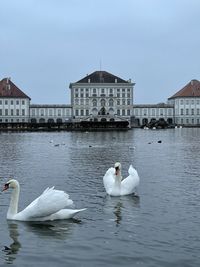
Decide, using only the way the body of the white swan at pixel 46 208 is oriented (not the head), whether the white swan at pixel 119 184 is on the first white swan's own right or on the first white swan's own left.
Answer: on the first white swan's own right

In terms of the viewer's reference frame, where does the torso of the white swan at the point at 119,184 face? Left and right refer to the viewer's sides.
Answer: facing the viewer

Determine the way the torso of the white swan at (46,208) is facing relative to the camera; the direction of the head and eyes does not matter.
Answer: to the viewer's left

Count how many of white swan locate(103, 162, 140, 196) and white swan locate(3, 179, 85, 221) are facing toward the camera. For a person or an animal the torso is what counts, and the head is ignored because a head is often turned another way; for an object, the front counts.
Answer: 1

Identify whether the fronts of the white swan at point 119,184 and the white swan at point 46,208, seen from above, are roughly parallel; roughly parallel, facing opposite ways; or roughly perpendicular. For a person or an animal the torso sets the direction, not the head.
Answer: roughly perpendicular
